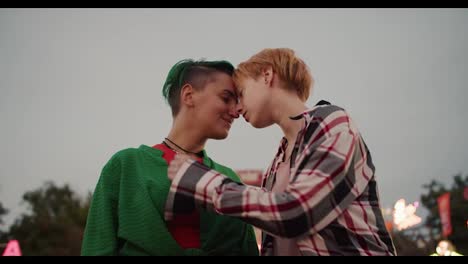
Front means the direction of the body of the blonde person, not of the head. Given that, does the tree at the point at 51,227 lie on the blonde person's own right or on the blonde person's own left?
on the blonde person's own right

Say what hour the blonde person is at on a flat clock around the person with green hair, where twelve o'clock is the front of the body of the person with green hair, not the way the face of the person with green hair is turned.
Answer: The blonde person is roughly at 10 o'clock from the person with green hair.

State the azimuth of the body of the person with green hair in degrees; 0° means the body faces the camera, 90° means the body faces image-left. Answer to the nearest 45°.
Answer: approximately 315°

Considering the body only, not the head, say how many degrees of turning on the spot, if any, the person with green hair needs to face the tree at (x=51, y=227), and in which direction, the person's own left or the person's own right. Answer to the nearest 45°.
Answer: approximately 135° to the person's own left

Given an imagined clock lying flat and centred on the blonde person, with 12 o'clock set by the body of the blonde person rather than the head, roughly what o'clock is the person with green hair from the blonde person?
The person with green hair is roughly at 1 o'clock from the blonde person.

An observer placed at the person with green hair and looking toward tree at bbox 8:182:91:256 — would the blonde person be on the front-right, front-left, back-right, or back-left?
back-right

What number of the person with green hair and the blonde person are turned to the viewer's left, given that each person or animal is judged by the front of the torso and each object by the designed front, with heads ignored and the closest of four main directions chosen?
1

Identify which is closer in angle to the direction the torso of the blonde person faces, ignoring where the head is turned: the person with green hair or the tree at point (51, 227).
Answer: the person with green hair

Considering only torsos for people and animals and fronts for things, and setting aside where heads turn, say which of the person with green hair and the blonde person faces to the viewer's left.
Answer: the blonde person

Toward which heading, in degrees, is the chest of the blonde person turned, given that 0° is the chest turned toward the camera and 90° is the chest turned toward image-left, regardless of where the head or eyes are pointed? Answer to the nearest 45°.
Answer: approximately 90°

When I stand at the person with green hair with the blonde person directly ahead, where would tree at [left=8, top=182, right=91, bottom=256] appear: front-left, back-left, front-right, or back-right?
back-left
